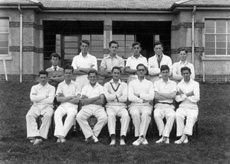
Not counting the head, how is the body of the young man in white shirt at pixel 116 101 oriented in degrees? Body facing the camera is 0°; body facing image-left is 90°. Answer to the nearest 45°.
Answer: approximately 0°

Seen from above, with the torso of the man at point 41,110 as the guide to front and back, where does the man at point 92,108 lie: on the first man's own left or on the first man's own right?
on the first man's own left

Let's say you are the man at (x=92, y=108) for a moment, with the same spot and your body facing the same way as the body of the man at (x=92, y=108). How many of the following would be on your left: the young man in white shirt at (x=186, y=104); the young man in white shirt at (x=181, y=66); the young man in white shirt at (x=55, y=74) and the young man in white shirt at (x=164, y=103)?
3

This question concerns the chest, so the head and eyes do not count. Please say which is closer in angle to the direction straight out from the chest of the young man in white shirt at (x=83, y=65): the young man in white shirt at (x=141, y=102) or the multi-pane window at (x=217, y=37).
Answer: the young man in white shirt

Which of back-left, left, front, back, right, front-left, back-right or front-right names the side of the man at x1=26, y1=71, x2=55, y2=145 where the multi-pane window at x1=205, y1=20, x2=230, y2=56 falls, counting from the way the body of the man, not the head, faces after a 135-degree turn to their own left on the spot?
front

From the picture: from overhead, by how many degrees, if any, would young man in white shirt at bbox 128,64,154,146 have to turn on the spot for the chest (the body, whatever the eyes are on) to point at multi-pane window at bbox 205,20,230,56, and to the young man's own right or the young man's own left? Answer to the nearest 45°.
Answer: approximately 180°

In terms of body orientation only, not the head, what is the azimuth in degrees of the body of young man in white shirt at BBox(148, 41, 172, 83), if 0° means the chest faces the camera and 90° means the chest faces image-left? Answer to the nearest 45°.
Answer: approximately 0°
